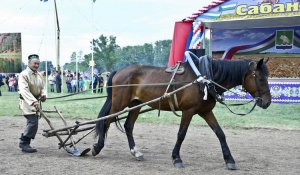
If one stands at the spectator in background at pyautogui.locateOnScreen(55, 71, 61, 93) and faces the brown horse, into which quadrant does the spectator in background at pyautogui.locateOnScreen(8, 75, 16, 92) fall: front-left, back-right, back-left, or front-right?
back-right

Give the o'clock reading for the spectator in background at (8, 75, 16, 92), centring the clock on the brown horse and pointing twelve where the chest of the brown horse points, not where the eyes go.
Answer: The spectator in background is roughly at 8 o'clock from the brown horse.

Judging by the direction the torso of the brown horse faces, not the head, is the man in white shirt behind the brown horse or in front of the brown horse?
behind

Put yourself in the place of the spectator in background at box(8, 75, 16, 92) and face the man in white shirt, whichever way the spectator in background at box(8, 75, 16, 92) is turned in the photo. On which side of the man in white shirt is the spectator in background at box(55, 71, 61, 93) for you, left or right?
left

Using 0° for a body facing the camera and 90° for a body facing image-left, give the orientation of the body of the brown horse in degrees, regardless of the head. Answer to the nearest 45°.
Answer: approximately 270°

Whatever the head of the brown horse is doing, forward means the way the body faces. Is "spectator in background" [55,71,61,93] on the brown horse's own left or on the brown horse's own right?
on the brown horse's own left
